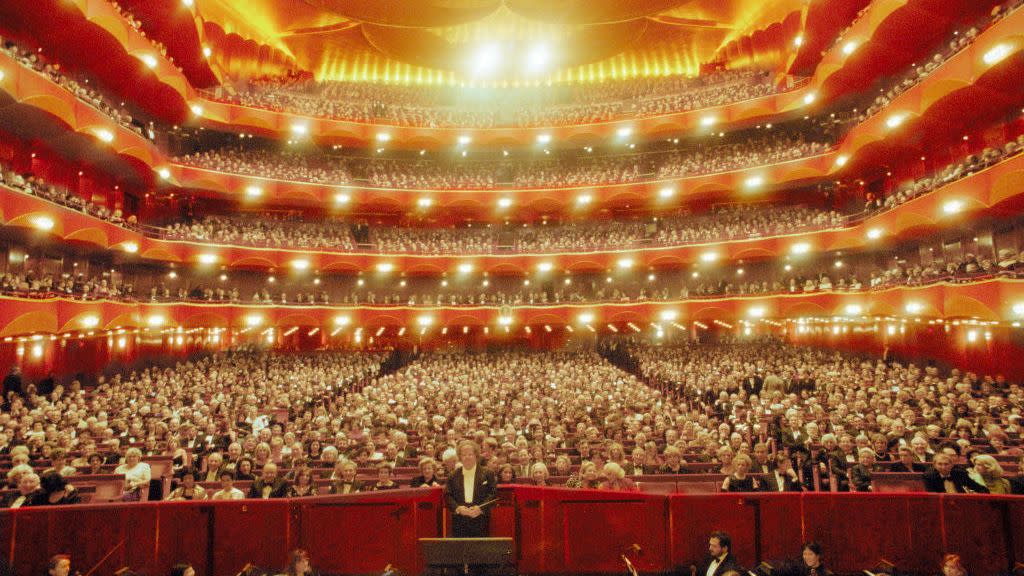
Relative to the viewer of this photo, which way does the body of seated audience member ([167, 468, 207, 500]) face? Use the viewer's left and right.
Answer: facing the viewer

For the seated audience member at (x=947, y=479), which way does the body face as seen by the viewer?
toward the camera

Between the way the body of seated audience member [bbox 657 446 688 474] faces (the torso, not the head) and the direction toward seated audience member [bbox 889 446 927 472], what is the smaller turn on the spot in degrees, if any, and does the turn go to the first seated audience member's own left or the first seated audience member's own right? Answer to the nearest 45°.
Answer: approximately 90° to the first seated audience member's own left

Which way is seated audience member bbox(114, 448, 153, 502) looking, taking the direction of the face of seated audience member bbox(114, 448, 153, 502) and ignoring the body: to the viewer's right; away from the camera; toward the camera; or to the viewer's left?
toward the camera

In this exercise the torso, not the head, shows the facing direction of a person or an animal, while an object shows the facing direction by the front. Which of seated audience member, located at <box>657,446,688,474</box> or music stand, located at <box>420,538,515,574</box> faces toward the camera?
the seated audience member

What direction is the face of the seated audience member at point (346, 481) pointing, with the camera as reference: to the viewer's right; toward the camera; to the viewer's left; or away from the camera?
toward the camera

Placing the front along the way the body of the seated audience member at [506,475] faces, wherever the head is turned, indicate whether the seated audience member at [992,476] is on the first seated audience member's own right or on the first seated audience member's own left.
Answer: on the first seated audience member's own left

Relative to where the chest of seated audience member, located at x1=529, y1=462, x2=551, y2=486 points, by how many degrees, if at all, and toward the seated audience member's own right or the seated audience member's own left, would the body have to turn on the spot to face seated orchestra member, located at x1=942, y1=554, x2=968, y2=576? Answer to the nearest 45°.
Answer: approximately 45° to the seated audience member's own left

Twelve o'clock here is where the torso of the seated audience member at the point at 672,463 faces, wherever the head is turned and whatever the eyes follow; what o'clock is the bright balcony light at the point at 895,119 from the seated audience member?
The bright balcony light is roughly at 7 o'clock from the seated audience member.

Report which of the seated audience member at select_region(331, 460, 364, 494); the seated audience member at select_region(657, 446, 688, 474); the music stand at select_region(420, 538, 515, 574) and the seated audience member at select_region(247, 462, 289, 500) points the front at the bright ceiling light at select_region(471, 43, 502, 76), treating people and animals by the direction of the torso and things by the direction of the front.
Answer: the music stand

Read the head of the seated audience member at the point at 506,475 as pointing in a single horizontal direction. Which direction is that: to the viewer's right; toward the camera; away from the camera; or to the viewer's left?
toward the camera

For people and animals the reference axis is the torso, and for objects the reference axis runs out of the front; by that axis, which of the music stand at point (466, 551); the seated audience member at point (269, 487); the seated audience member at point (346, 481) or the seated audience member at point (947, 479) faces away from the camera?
the music stand

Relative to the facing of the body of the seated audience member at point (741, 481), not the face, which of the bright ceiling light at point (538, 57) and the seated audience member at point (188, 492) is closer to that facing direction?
the seated audience member

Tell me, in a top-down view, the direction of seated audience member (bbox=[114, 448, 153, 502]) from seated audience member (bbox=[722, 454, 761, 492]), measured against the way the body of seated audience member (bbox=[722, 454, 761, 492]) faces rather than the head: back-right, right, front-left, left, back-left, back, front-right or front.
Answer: right

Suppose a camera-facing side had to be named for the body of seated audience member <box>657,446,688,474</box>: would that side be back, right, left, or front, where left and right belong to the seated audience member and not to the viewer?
front

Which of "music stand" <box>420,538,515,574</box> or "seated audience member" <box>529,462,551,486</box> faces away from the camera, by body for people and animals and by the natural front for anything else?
the music stand

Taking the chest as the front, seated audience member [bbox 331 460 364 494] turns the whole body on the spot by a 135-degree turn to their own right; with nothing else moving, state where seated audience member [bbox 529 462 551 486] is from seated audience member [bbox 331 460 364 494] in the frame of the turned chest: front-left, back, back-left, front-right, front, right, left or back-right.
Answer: back-right

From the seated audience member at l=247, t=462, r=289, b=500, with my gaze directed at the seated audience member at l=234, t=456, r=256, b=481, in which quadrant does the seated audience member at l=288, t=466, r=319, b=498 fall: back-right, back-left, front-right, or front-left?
back-right

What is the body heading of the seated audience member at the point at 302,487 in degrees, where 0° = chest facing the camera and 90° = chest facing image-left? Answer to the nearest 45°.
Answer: approximately 0°
